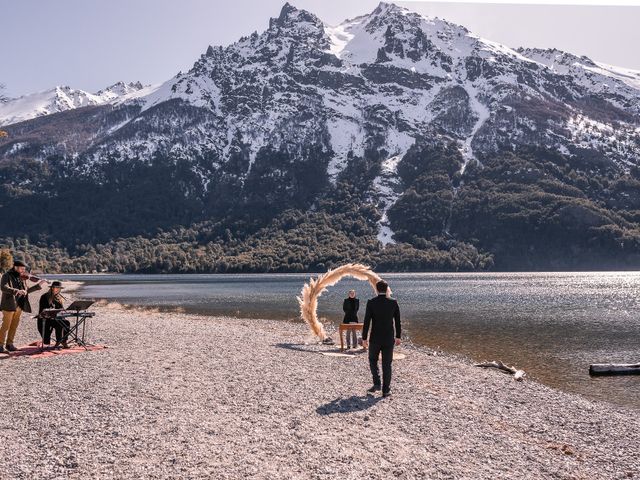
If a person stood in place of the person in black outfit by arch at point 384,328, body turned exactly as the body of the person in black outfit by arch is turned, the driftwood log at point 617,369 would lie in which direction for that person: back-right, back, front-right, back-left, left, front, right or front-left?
front-right

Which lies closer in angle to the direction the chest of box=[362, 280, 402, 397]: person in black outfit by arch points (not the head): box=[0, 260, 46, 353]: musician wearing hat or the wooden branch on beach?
the wooden branch on beach

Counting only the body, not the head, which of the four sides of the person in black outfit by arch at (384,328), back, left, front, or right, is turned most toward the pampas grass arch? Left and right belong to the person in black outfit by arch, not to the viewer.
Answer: front

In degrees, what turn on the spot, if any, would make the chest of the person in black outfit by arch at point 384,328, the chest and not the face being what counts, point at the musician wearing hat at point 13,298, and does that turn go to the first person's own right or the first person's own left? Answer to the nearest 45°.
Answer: approximately 90° to the first person's own left

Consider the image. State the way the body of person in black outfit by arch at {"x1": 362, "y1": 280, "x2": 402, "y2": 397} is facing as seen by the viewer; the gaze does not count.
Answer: away from the camera

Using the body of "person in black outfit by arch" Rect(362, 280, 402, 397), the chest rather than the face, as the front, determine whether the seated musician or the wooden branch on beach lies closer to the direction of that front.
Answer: the wooden branch on beach

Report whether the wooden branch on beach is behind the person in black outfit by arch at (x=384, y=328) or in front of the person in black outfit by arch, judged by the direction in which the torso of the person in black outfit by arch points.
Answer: in front
